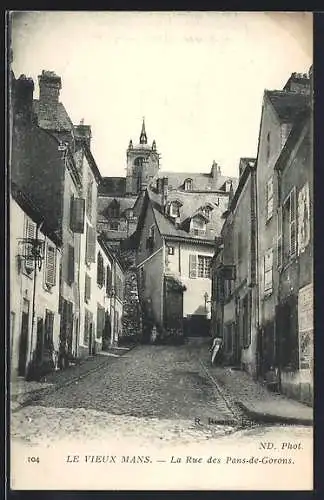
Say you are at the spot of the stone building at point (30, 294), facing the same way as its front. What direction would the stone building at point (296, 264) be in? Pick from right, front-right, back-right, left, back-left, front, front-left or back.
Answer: front

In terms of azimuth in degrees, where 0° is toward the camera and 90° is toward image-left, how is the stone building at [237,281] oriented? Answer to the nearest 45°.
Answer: approximately 90°

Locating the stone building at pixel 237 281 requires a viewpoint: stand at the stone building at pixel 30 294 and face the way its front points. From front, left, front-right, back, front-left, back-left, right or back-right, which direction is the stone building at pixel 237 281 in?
front

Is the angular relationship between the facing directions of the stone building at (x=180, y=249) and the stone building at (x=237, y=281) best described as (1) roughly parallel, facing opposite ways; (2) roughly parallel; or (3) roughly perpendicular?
roughly perpendicular

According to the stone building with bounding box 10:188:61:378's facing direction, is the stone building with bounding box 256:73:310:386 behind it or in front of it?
in front

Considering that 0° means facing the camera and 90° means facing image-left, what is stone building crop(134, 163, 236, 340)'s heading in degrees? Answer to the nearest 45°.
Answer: approximately 0°

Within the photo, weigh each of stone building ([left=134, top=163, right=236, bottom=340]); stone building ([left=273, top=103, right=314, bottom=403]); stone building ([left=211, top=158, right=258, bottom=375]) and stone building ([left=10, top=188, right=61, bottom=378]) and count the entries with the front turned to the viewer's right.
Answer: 1

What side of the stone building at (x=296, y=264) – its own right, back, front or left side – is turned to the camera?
left
